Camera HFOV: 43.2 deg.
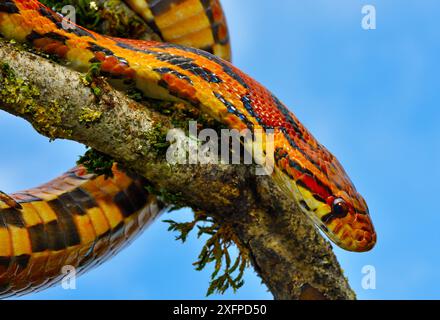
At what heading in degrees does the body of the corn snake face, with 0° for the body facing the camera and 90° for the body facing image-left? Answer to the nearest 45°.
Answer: approximately 315°
